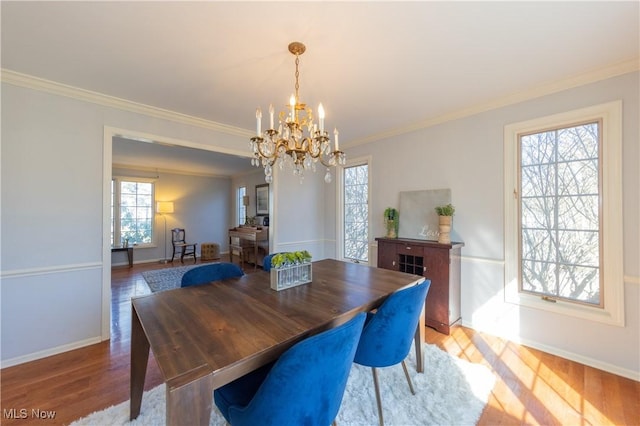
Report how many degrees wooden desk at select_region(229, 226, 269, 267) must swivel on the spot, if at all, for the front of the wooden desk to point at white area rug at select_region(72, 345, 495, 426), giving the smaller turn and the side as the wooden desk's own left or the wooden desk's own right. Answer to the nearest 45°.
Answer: approximately 45° to the wooden desk's own left

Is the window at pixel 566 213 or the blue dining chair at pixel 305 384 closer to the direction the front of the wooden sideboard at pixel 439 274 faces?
the blue dining chair

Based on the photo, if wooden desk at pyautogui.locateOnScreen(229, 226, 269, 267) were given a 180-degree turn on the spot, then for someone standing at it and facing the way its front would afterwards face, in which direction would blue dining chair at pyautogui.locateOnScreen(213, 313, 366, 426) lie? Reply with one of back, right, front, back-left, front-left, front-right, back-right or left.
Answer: back-right

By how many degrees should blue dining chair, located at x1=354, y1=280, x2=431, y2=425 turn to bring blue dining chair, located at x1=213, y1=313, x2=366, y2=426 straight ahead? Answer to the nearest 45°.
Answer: approximately 90° to its left

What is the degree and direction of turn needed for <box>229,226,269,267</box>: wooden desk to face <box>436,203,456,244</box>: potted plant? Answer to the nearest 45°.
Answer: approximately 90° to its left

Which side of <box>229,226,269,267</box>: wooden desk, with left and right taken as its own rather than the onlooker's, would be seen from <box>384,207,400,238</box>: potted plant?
left

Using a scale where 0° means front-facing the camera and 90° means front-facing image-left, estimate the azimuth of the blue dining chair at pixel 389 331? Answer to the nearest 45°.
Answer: approximately 135°

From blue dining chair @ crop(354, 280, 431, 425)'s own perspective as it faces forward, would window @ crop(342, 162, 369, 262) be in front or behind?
in front

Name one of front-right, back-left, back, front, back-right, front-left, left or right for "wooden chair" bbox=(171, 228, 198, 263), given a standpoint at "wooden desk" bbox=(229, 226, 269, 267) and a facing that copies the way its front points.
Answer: right

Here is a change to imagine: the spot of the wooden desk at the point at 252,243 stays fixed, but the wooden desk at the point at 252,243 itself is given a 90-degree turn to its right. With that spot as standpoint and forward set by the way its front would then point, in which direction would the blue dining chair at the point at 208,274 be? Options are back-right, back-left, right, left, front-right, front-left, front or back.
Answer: back-left

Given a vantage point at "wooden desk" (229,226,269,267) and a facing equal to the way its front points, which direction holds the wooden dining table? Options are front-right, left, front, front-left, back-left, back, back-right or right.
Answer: front-left

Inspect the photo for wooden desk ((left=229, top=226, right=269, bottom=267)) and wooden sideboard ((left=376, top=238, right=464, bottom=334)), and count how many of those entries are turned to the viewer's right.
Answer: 0

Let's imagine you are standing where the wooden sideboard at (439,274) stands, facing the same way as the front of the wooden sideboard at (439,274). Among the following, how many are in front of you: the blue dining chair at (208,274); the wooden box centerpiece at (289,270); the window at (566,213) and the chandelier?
3

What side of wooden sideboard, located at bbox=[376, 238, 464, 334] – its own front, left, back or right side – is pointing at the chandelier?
front
